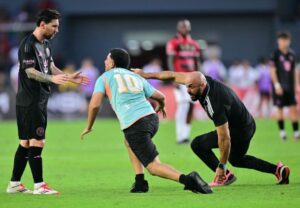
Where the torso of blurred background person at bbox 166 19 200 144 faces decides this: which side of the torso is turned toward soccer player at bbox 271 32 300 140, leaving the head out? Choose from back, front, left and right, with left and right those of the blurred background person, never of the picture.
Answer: left

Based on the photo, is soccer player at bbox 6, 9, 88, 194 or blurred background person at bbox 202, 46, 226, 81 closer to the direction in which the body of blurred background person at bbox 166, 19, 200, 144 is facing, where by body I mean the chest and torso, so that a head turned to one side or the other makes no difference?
the soccer player

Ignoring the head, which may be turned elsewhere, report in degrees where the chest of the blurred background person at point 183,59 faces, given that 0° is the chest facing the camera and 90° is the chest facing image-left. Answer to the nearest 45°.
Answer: approximately 0°

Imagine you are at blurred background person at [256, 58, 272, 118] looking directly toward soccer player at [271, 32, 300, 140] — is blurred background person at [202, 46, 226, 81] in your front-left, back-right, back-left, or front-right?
back-right

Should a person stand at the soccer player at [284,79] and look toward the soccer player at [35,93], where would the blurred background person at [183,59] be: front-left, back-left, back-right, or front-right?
front-right

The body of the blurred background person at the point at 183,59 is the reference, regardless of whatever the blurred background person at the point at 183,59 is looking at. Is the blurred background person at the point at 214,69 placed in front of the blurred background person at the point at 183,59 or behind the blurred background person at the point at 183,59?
behind

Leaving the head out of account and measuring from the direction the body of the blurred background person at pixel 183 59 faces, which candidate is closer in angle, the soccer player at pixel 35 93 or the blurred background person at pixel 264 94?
the soccer player
